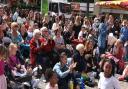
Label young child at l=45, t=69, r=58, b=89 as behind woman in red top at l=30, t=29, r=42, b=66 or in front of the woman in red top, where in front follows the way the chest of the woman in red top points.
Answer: in front

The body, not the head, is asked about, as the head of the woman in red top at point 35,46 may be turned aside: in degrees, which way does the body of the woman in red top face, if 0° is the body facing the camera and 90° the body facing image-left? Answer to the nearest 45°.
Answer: approximately 315°

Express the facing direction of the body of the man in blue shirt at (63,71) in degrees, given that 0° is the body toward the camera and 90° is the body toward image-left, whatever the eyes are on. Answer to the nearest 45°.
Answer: approximately 315°

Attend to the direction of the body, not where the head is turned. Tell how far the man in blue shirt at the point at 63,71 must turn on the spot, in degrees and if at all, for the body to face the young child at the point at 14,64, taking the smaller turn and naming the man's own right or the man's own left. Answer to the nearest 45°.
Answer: approximately 135° to the man's own right

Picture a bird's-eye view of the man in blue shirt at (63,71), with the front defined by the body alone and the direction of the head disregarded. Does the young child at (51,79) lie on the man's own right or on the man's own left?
on the man's own right
